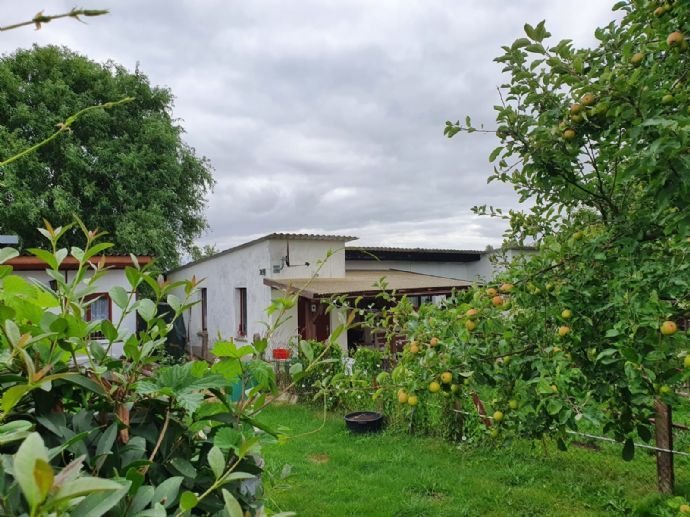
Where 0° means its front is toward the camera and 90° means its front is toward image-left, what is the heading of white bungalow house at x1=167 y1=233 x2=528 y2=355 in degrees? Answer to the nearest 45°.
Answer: approximately 315°

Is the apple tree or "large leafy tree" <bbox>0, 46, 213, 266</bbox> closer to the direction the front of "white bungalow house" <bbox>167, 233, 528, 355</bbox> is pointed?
the apple tree

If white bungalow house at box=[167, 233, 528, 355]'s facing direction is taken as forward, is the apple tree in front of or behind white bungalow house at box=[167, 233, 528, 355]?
in front

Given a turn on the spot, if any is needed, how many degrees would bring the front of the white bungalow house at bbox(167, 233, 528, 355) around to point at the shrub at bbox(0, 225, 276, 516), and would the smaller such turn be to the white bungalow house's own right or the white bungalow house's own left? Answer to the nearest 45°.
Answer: approximately 45° to the white bungalow house's own right

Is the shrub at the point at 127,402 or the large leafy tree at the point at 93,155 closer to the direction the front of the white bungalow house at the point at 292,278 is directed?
the shrub

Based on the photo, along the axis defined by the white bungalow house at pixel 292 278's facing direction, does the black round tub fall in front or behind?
in front
